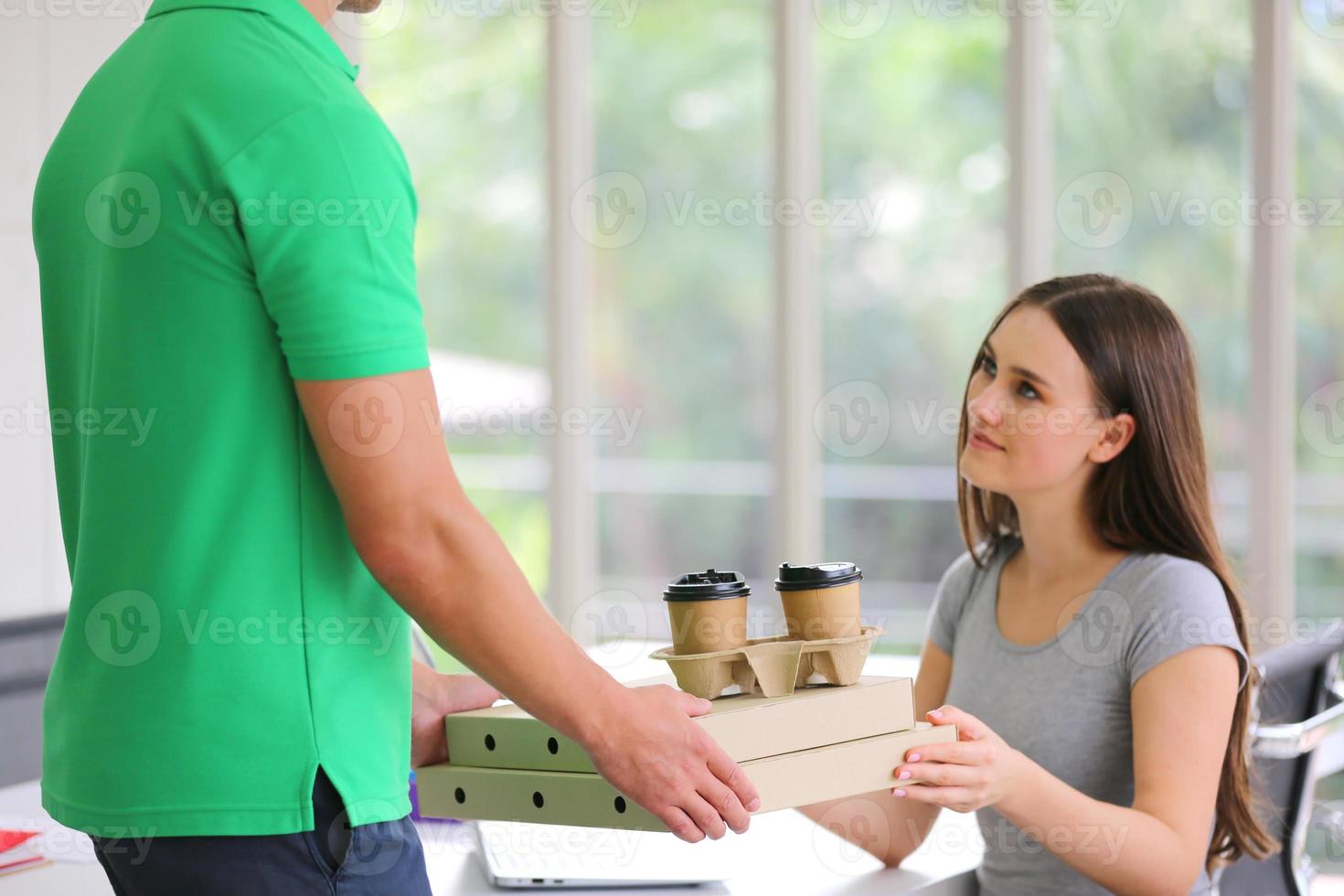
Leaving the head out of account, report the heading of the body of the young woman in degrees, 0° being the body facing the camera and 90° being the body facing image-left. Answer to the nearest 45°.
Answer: approximately 45°

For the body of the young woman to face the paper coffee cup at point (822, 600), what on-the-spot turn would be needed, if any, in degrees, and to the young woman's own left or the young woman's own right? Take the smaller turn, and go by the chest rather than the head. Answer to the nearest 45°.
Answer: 0° — they already face it

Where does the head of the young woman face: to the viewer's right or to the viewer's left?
to the viewer's left
